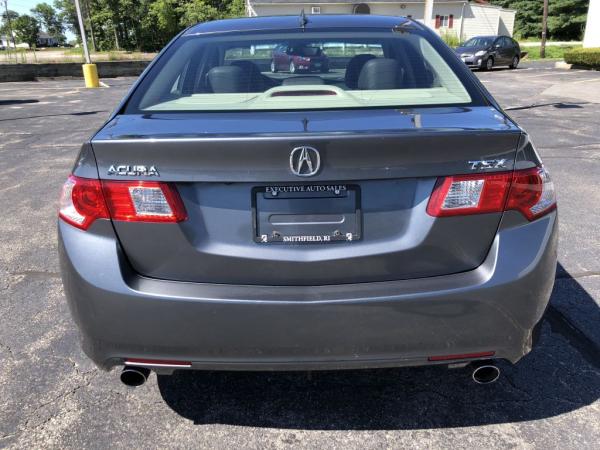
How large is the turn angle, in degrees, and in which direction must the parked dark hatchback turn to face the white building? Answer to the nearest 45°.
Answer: approximately 135° to its right

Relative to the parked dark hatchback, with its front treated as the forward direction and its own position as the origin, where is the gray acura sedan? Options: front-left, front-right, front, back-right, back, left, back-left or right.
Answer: front-left

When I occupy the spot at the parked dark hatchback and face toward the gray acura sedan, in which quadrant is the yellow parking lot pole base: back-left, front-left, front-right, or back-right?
front-right

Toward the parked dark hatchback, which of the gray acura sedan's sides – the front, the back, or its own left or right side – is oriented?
front

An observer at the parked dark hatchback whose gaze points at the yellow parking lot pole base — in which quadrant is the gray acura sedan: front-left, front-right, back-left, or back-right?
front-left

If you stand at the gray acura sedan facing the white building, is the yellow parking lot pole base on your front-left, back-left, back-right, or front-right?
front-left

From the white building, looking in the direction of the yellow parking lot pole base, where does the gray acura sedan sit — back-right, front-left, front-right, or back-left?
front-left

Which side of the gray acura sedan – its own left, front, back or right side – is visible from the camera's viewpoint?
back

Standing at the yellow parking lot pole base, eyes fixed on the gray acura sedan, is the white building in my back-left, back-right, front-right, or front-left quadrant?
back-left

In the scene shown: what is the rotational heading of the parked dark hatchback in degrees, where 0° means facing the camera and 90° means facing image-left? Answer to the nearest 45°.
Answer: approximately 45°

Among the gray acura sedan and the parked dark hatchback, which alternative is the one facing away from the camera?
the gray acura sedan

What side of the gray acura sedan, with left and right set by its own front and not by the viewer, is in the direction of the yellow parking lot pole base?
front

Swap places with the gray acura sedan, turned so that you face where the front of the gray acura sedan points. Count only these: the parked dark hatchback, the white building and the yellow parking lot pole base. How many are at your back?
0

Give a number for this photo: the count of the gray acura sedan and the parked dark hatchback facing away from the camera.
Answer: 1

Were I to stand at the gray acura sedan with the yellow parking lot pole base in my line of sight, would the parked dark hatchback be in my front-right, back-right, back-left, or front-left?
front-right

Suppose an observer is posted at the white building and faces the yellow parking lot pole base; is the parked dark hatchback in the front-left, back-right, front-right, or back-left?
front-left

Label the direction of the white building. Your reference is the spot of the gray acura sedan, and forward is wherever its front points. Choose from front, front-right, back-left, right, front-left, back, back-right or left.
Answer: front
